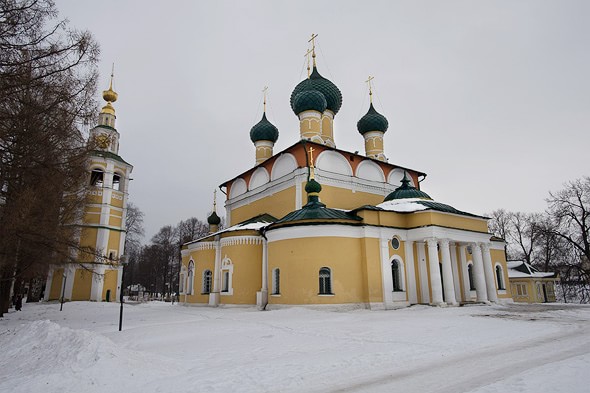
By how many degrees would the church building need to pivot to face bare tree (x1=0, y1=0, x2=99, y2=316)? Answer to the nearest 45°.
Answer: approximately 90° to its right

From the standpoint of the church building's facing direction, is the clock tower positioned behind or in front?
behind

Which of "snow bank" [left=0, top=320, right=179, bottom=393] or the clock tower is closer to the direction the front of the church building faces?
the snow bank

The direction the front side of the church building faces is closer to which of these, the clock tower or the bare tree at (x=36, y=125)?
the bare tree

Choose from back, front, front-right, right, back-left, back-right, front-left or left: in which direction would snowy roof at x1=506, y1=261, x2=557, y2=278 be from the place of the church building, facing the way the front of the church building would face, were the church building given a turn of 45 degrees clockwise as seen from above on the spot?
back-left

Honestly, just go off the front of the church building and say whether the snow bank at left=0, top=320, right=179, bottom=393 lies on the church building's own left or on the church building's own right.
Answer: on the church building's own right

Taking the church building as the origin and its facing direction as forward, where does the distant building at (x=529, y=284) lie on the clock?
The distant building is roughly at 9 o'clock from the church building.

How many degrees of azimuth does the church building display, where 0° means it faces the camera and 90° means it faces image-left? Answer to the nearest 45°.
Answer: approximately 315°

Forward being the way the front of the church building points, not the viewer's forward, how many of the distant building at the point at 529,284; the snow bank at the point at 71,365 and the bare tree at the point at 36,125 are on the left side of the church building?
1
